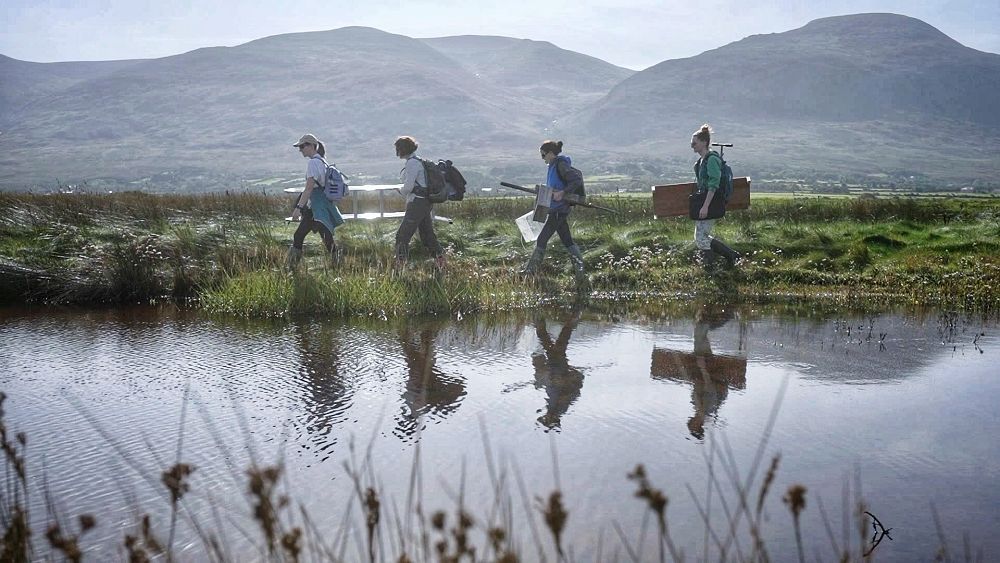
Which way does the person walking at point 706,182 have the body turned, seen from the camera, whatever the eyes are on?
to the viewer's left

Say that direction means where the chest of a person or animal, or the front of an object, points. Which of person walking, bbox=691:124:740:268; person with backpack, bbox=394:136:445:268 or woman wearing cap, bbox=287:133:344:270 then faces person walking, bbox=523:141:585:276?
person walking, bbox=691:124:740:268

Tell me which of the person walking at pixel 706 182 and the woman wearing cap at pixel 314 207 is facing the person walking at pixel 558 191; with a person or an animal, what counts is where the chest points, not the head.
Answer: the person walking at pixel 706 182

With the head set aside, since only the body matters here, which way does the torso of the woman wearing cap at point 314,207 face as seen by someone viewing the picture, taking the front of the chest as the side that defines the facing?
to the viewer's left

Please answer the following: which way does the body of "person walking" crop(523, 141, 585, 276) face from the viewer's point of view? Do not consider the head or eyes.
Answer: to the viewer's left

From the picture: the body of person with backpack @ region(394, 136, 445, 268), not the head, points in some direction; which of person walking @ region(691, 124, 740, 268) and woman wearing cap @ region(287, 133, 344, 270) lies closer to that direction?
the woman wearing cap

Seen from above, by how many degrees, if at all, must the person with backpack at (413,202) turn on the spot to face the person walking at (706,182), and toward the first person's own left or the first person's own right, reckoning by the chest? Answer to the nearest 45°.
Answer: approximately 180°
